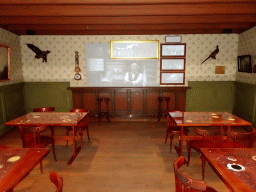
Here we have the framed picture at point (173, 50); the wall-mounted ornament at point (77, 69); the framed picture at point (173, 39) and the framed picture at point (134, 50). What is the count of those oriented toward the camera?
4

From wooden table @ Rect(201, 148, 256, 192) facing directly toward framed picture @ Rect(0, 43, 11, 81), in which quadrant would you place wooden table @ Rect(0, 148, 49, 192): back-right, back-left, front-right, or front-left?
front-left

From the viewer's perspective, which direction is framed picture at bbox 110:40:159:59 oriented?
toward the camera

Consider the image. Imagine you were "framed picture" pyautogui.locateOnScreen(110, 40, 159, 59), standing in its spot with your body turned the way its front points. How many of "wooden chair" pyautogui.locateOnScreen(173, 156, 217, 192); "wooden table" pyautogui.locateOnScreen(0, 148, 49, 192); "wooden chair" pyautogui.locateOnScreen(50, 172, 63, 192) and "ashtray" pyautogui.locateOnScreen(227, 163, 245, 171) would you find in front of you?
4

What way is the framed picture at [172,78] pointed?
toward the camera

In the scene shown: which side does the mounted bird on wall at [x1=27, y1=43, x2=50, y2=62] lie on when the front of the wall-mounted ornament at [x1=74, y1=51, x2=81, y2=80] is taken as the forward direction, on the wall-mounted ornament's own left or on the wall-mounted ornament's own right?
on the wall-mounted ornament's own right

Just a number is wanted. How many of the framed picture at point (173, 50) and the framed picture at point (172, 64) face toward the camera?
2

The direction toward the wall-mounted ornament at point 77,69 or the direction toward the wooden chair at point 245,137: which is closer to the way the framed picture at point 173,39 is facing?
the wooden chair

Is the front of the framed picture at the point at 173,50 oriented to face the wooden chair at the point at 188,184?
yes

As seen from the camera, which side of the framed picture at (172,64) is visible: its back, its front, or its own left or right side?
front
